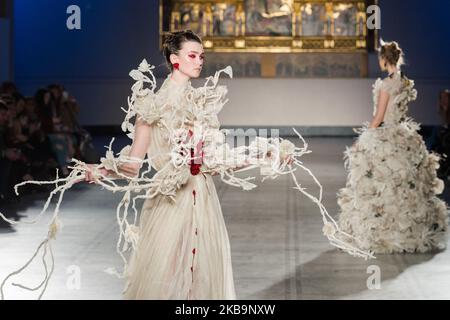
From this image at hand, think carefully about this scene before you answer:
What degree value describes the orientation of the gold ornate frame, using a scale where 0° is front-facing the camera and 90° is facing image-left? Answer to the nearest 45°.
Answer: approximately 0°
